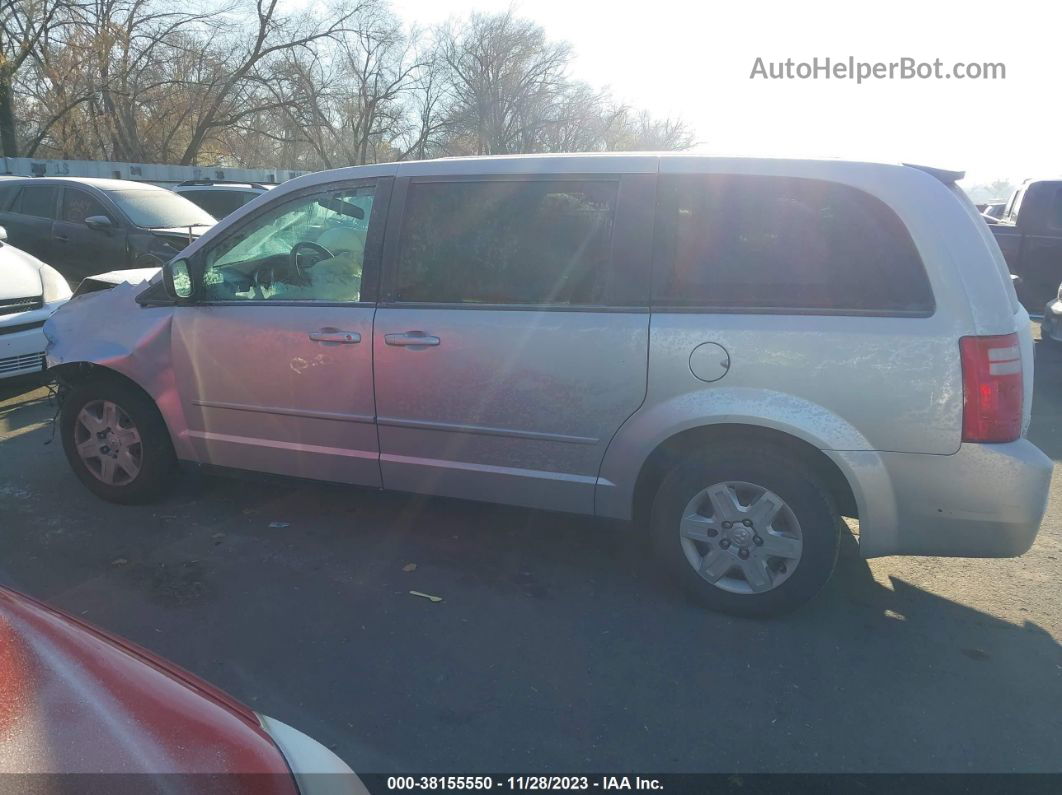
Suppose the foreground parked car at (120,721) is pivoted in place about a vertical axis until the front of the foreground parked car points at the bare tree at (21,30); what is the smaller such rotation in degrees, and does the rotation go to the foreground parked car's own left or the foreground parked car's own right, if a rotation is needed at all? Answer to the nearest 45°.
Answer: approximately 135° to the foreground parked car's own left

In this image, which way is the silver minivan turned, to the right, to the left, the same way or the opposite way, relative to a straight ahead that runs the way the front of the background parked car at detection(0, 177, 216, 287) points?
the opposite way

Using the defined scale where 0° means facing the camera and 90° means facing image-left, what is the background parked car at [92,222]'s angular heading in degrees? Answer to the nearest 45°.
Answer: approximately 315°

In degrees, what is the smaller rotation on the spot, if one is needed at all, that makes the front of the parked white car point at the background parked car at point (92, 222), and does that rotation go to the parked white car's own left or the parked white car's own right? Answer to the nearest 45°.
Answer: approximately 135° to the parked white car's own left

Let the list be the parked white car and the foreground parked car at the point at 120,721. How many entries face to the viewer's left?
0

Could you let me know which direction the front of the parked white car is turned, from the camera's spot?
facing the viewer and to the right of the viewer

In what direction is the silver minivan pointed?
to the viewer's left

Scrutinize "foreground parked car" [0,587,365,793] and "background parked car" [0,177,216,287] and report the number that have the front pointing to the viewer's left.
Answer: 0

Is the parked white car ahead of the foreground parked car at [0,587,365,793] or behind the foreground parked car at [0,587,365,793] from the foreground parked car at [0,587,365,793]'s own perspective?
behind

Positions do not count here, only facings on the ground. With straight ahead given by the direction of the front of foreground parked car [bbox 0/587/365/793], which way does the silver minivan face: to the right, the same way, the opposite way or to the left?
the opposite way

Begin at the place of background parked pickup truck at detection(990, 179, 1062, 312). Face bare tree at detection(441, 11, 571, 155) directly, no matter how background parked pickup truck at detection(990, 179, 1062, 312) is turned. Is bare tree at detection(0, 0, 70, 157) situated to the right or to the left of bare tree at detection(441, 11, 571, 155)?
left
